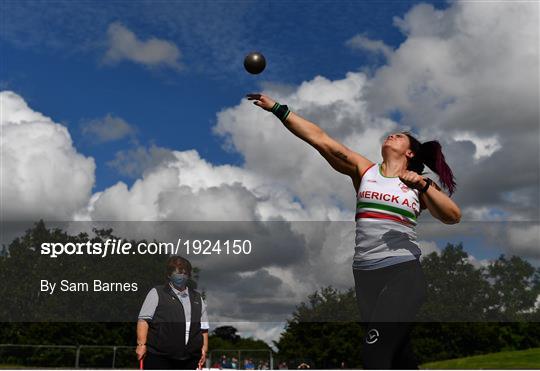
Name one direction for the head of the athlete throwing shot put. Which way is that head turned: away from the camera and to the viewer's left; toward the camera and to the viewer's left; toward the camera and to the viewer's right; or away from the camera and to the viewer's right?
toward the camera and to the viewer's left

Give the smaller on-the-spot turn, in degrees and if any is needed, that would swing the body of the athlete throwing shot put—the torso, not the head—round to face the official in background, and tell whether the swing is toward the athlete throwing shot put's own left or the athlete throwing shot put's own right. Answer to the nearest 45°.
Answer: approximately 90° to the athlete throwing shot put's own right

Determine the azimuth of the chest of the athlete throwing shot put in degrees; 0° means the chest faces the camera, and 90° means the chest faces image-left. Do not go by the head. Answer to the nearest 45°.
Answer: approximately 45°

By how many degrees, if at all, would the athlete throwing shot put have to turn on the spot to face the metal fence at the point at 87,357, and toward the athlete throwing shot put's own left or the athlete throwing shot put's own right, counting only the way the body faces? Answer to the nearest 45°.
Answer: approximately 90° to the athlete throwing shot put's own right

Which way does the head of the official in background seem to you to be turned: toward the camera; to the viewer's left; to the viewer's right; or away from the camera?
toward the camera

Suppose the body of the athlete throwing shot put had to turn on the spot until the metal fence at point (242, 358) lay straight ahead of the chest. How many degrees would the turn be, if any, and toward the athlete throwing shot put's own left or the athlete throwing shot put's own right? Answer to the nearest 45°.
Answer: approximately 135° to the athlete throwing shot put's own right
